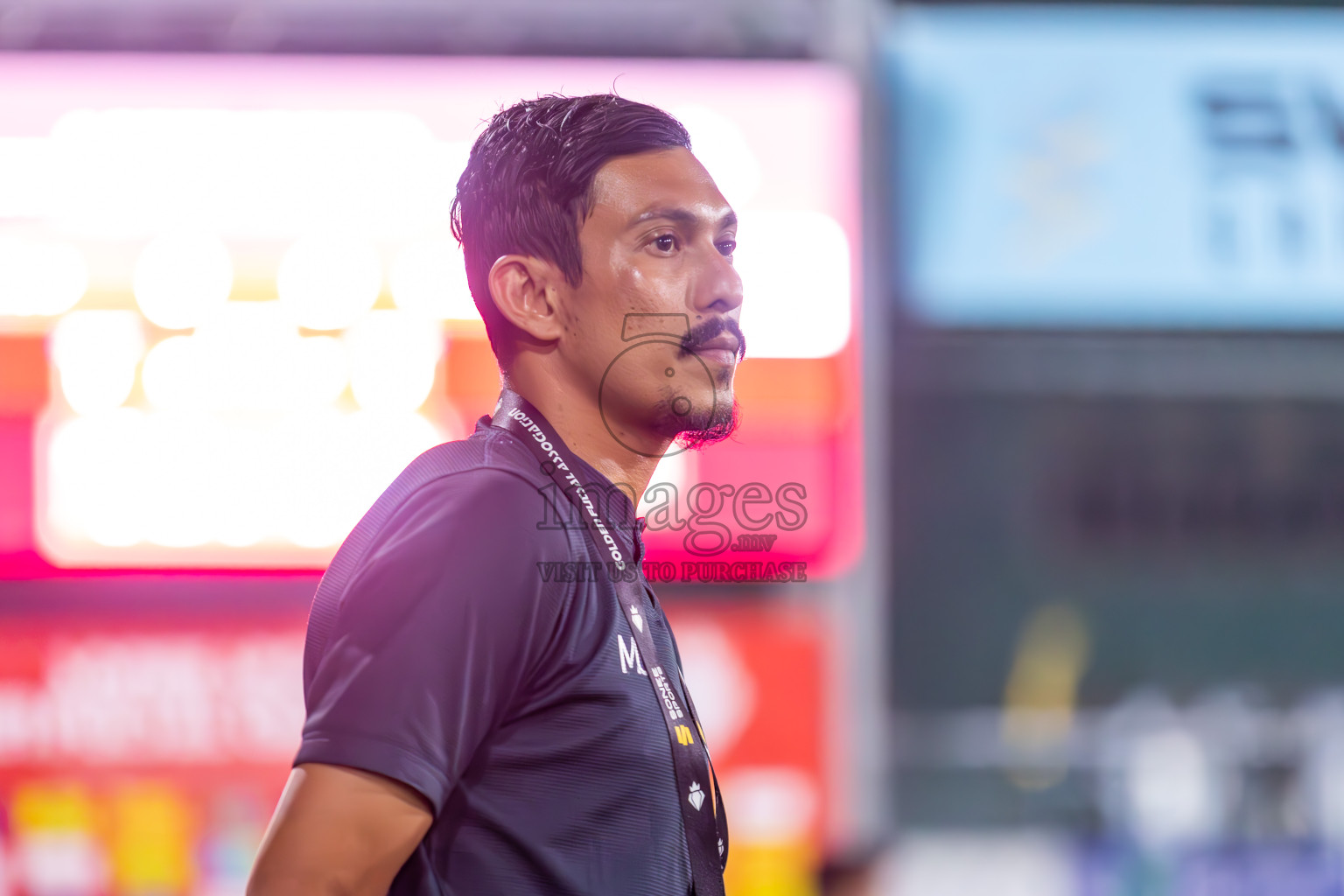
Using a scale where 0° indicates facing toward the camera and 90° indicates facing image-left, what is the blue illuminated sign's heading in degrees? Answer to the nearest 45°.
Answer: approximately 0°

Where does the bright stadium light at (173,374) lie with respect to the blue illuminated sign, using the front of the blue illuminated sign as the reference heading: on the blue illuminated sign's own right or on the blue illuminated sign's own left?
on the blue illuminated sign's own right

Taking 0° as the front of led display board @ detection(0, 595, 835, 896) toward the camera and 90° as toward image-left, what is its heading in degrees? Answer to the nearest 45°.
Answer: approximately 0°

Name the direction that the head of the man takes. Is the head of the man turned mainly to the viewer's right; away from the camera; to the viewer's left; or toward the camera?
to the viewer's right

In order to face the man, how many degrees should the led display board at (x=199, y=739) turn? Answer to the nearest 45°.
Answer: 0° — it already faces them
